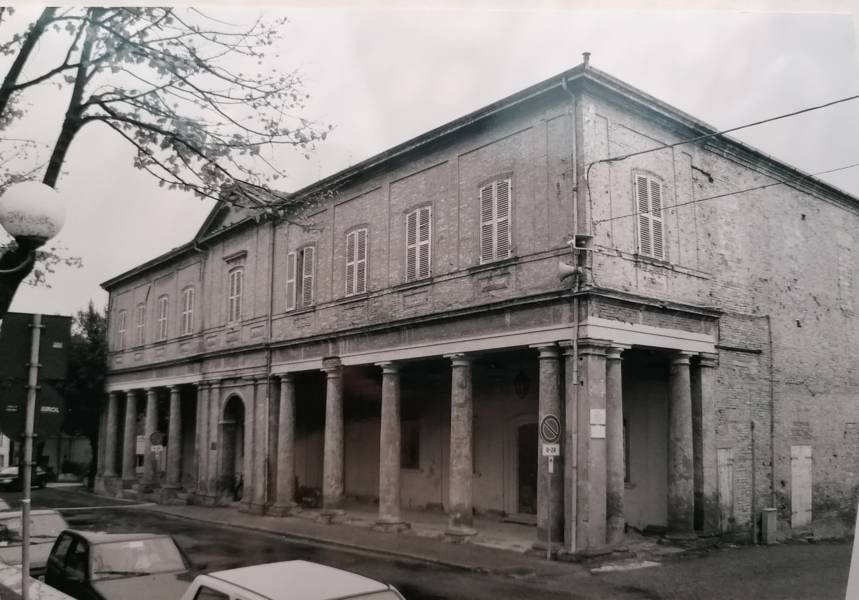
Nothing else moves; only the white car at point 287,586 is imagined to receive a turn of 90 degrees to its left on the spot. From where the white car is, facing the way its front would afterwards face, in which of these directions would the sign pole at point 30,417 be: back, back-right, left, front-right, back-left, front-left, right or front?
back-left

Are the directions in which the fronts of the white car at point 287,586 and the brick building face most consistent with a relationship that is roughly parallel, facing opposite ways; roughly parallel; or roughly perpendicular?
roughly perpendicular

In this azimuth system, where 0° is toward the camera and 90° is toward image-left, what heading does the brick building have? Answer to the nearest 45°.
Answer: approximately 45°

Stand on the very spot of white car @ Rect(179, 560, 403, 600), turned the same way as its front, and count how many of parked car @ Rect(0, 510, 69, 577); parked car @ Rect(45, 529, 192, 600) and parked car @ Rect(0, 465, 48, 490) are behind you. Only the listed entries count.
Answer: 3

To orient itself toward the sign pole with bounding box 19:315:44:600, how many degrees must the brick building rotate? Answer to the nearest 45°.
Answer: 0° — it already faces it

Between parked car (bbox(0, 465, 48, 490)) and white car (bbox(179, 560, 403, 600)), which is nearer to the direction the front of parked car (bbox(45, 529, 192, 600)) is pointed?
the white car

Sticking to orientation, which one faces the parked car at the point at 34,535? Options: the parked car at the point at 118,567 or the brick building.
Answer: the brick building

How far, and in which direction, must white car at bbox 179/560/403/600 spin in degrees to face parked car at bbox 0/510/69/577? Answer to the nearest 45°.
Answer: approximately 180°
